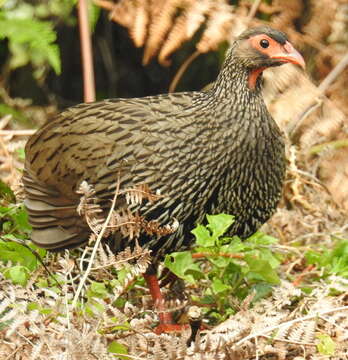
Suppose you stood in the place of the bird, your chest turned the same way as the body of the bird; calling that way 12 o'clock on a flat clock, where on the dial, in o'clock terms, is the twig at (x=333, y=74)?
The twig is roughly at 10 o'clock from the bird.

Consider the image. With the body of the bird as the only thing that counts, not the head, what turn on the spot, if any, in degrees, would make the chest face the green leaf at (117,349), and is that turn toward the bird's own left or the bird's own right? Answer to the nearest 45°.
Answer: approximately 90° to the bird's own right

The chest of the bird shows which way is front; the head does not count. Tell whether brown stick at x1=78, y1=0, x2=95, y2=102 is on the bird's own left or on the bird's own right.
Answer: on the bird's own left

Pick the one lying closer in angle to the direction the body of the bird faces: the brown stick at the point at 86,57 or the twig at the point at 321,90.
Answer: the twig

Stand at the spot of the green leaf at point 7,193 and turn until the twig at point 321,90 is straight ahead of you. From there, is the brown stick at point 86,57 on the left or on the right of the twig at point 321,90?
left

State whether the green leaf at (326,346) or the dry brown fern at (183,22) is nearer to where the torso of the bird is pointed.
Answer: the green leaf

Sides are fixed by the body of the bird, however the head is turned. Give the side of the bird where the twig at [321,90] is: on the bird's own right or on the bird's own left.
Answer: on the bird's own left

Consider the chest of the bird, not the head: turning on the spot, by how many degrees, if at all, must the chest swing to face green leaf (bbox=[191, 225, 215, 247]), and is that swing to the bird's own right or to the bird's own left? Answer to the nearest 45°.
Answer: approximately 45° to the bird's own right

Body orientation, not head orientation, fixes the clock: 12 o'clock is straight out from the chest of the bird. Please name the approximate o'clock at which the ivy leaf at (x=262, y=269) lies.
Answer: The ivy leaf is roughly at 1 o'clock from the bird.

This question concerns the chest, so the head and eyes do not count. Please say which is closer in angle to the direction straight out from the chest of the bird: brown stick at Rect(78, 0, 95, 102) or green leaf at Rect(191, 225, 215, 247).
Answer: the green leaf

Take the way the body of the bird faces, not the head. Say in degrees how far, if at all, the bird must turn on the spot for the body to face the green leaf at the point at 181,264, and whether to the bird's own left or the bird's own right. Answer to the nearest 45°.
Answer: approximately 90° to the bird's own right

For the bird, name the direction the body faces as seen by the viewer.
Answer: to the viewer's right
